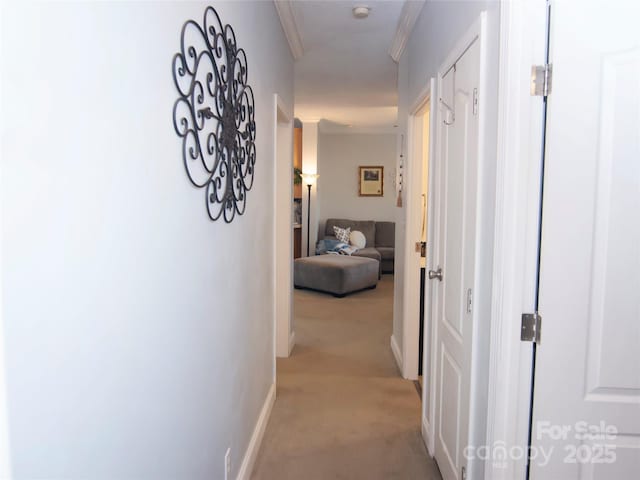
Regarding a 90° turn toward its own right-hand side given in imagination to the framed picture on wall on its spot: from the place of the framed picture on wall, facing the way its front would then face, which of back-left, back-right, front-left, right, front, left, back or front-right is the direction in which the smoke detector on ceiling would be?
left

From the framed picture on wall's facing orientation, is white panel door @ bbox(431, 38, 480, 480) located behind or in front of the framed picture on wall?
in front

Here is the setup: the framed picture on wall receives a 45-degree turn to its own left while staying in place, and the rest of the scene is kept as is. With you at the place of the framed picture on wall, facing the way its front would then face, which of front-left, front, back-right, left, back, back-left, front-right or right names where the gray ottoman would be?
front-right

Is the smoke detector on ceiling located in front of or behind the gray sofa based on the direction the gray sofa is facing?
in front

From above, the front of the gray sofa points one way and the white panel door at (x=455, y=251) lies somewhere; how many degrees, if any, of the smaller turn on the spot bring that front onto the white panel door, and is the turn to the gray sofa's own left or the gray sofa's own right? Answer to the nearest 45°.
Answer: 0° — it already faces it

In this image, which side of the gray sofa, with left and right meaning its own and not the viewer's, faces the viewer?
front

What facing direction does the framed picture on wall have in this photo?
toward the camera

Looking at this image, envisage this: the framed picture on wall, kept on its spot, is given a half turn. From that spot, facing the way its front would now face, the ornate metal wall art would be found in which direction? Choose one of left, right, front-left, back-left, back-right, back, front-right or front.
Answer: back

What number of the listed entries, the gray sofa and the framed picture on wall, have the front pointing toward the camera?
2

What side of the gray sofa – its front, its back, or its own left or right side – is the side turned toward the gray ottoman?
front
